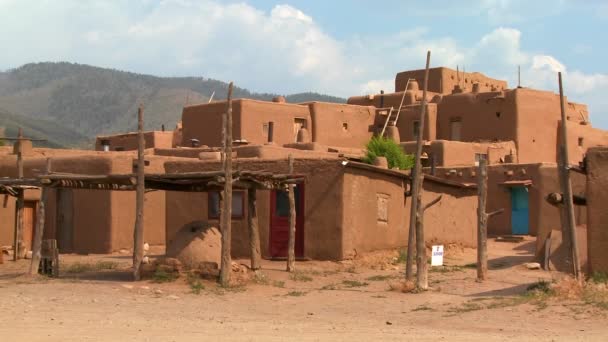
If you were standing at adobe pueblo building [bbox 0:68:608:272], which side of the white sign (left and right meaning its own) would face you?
back

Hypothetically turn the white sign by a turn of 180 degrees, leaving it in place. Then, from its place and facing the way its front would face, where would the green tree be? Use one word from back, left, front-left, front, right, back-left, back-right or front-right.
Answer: front

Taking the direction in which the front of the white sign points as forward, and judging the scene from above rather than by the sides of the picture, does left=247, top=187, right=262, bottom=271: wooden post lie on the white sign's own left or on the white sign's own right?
on the white sign's own right

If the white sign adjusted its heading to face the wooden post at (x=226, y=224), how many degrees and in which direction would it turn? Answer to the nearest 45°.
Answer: approximately 90° to its right

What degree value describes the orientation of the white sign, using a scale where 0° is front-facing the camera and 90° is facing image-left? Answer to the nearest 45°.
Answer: approximately 0°

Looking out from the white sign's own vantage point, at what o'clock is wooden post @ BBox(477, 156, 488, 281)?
The wooden post is roughly at 11 o'clock from the white sign.

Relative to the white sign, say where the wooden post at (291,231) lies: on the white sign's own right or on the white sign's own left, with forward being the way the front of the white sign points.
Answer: on the white sign's own right
